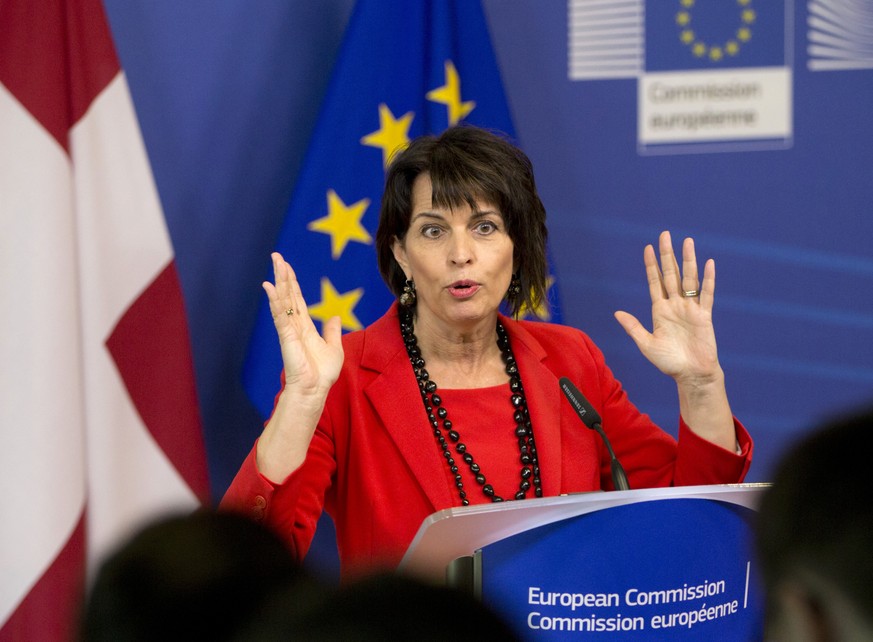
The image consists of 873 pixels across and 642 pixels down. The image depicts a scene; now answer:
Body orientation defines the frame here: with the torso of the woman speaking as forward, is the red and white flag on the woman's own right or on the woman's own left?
on the woman's own right

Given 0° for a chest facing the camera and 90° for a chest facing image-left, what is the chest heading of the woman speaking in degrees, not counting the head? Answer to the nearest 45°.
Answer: approximately 0°

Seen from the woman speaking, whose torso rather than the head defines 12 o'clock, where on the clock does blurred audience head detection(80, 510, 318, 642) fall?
The blurred audience head is roughly at 12 o'clock from the woman speaking.

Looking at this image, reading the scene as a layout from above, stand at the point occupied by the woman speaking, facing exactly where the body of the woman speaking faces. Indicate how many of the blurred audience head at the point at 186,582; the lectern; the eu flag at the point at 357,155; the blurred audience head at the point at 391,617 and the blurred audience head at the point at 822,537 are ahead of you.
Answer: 4

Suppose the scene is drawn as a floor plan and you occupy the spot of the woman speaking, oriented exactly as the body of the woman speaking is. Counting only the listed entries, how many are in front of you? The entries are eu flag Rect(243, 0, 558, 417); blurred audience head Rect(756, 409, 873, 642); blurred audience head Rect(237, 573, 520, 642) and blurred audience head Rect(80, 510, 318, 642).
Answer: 3

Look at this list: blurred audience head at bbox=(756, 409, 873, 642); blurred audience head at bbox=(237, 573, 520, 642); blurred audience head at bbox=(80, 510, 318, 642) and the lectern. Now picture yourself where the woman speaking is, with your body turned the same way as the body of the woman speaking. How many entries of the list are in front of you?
4

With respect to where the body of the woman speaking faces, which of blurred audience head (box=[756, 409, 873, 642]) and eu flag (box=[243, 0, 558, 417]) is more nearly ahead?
the blurred audience head

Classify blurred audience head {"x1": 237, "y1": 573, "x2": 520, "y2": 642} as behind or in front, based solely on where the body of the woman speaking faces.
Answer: in front

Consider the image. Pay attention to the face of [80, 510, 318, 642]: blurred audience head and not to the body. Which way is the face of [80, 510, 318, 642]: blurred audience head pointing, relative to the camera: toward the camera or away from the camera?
away from the camera

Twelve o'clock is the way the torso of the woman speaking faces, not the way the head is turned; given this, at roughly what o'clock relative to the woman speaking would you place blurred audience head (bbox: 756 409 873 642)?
The blurred audience head is roughly at 12 o'clock from the woman speaking.

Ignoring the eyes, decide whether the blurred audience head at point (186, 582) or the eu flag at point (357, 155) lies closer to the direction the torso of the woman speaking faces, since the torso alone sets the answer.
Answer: the blurred audience head

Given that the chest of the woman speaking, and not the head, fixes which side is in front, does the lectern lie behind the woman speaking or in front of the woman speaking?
in front

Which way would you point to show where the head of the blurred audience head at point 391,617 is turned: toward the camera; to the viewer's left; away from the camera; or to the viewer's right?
away from the camera
